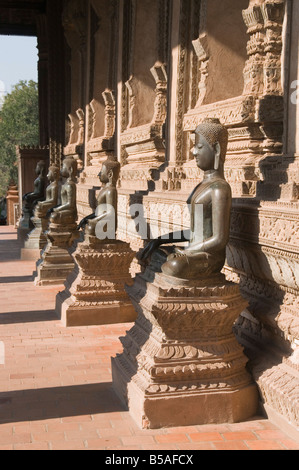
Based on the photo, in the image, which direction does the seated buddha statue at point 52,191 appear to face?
to the viewer's left

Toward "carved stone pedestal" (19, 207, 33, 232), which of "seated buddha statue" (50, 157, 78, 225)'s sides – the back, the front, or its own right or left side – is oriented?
right

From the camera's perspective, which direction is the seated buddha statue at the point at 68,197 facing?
to the viewer's left

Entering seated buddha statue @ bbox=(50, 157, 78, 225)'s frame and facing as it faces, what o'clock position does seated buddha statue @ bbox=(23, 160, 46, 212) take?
seated buddha statue @ bbox=(23, 160, 46, 212) is roughly at 3 o'clock from seated buddha statue @ bbox=(50, 157, 78, 225).

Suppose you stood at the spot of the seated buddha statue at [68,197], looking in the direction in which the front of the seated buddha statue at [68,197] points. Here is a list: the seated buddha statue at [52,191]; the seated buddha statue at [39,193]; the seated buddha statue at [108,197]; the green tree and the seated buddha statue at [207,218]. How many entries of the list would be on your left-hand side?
2

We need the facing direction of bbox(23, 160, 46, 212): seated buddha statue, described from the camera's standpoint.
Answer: facing to the left of the viewer

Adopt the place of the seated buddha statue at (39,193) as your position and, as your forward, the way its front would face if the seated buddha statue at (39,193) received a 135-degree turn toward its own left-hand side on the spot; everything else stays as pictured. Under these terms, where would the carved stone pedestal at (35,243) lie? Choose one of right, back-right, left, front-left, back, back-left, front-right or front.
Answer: front-right

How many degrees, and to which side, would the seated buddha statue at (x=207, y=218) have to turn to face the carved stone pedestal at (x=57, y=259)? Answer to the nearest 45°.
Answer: approximately 45° to its right

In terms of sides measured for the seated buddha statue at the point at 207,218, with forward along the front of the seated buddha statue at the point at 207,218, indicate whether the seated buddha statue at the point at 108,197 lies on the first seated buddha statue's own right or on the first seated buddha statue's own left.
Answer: on the first seated buddha statue's own right

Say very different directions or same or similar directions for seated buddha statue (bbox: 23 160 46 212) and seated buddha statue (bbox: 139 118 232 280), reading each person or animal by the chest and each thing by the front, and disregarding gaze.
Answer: same or similar directions

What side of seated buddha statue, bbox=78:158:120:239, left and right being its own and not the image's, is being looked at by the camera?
left

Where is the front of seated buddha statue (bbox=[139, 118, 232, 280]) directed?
to the viewer's left

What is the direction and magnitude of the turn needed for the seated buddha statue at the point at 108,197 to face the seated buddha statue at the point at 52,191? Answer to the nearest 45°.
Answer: approximately 90° to its right

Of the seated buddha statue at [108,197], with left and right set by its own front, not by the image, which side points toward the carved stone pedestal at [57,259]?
right

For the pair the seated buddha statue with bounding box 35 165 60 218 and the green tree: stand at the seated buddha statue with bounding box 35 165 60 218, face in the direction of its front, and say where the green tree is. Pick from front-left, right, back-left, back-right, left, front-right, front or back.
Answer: right

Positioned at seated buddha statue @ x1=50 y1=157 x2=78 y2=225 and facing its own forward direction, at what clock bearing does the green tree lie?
The green tree is roughly at 3 o'clock from the seated buddha statue.
